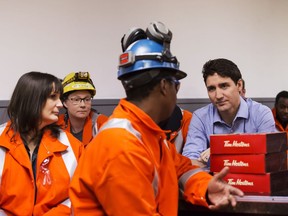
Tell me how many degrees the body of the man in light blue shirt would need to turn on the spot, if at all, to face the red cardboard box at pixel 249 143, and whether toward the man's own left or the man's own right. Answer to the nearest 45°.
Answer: approximately 45° to the man's own left

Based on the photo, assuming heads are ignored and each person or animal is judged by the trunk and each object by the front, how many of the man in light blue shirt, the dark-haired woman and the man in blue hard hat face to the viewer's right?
1

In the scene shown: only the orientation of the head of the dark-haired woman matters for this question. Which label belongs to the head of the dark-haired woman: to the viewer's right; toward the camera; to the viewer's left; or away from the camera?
to the viewer's right

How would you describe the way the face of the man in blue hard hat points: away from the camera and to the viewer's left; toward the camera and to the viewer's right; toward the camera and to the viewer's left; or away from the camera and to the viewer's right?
away from the camera and to the viewer's right

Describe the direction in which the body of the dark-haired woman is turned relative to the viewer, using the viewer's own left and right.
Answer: facing the viewer

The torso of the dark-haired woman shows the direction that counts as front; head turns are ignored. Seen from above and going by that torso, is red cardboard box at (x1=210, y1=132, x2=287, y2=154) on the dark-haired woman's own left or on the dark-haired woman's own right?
on the dark-haired woman's own left

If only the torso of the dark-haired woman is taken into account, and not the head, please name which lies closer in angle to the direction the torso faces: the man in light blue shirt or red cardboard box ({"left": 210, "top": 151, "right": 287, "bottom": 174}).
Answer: the red cardboard box

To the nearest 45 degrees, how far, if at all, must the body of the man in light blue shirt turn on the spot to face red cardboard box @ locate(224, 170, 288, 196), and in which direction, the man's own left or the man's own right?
approximately 45° to the man's own left

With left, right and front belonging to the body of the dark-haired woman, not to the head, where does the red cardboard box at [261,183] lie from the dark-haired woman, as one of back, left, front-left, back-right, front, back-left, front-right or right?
front-left

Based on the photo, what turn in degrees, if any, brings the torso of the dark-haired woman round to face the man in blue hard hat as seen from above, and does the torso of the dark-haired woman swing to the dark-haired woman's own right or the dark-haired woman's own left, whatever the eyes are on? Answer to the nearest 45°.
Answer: approximately 45° to the dark-haired woman's own left

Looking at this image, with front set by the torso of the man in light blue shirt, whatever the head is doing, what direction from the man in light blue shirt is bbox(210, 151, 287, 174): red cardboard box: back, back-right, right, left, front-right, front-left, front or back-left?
front-left

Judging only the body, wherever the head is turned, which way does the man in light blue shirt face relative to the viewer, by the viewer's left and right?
facing the viewer and to the left of the viewer
